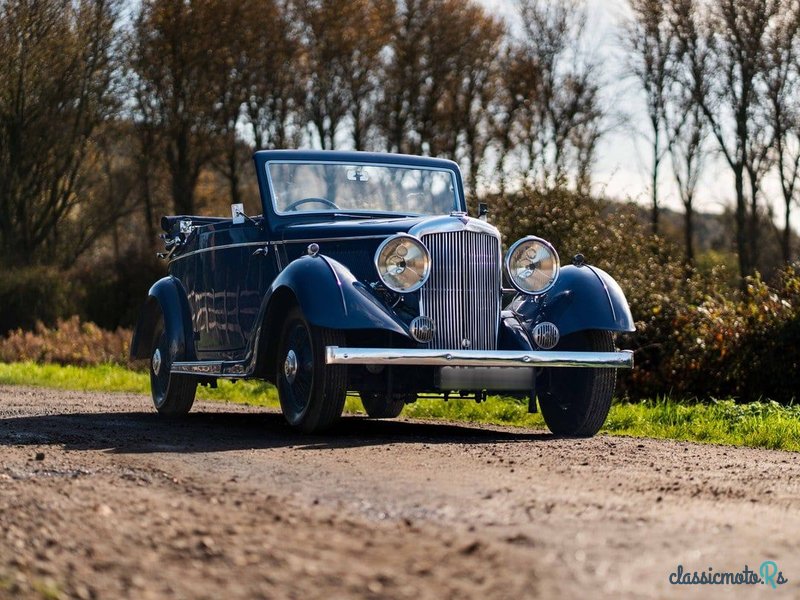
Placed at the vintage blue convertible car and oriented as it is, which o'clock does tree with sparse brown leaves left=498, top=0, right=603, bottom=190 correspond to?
The tree with sparse brown leaves is roughly at 8 o'clock from the vintage blue convertible car.

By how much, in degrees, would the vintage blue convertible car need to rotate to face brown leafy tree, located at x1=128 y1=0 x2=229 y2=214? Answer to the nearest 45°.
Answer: approximately 135° to its left

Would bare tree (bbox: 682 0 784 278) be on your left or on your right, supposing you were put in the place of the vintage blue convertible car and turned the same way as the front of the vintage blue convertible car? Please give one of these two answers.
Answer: on your left

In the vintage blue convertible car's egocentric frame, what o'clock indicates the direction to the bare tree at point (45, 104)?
The bare tree is roughly at 7 o'clock from the vintage blue convertible car.

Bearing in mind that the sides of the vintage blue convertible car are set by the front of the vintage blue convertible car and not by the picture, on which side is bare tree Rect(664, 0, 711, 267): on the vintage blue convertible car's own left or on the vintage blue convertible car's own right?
on the vintage blue convertible car's own left

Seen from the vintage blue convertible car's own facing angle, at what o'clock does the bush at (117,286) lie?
The bush is roughly at 7 o'clock from the vintage blue convertible car.

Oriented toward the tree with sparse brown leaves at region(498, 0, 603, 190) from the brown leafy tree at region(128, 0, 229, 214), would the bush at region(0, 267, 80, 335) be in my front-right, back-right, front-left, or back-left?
back-right

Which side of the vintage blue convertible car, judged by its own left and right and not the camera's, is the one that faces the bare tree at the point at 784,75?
left

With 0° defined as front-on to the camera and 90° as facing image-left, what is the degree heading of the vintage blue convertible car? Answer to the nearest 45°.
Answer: approximately 315°
